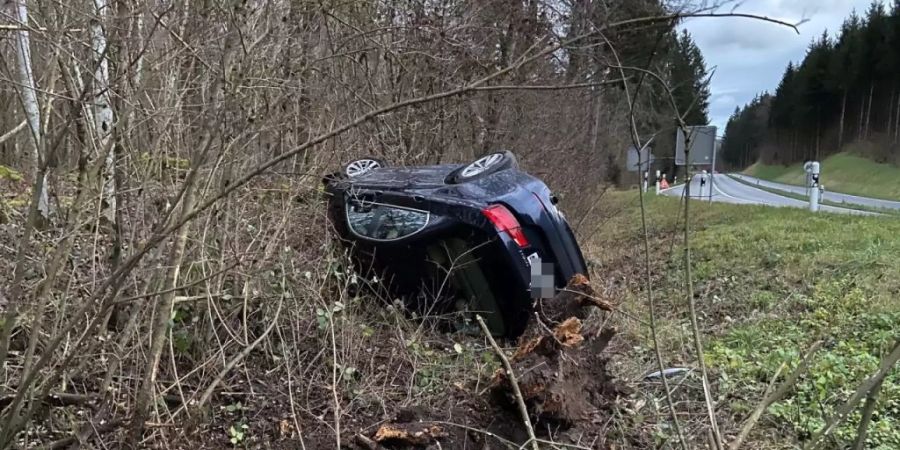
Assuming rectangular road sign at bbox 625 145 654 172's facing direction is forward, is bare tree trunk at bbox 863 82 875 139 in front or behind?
in front

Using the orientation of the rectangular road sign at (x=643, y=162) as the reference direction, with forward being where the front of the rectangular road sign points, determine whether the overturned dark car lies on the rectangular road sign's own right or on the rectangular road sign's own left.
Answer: on the rectangular road sign's own left

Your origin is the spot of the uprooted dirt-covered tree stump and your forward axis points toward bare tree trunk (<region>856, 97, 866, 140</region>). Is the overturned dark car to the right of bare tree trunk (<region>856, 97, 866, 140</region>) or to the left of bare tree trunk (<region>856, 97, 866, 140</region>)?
left

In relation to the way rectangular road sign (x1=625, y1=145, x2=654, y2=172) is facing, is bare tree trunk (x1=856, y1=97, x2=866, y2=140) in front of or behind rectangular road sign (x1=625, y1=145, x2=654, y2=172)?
in front

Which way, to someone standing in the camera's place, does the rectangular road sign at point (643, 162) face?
facing away from the viewer
